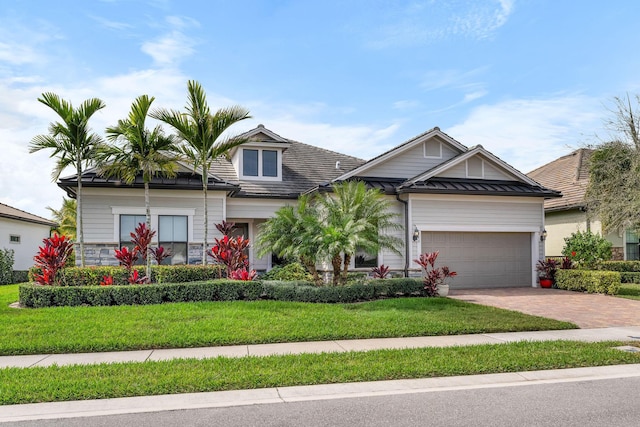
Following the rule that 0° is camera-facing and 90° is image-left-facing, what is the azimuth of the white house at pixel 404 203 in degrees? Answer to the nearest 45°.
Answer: approximately 0°

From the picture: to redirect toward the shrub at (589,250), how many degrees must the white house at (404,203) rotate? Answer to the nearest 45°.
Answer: approximately 90° to its left

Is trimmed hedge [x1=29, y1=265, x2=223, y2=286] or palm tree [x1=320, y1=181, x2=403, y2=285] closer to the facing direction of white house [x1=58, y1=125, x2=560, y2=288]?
the palm tree

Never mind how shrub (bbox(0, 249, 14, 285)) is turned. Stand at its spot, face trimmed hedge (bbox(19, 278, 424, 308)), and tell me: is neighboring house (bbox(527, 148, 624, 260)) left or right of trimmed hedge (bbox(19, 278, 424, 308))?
left

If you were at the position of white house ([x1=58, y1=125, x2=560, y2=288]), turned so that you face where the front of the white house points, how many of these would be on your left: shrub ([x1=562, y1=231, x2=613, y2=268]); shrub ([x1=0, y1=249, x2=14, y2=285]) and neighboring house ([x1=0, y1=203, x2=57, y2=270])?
1

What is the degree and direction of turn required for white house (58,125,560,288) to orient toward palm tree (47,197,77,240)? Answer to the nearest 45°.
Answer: approximately 135° to its right

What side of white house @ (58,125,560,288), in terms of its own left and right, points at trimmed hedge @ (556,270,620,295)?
left
